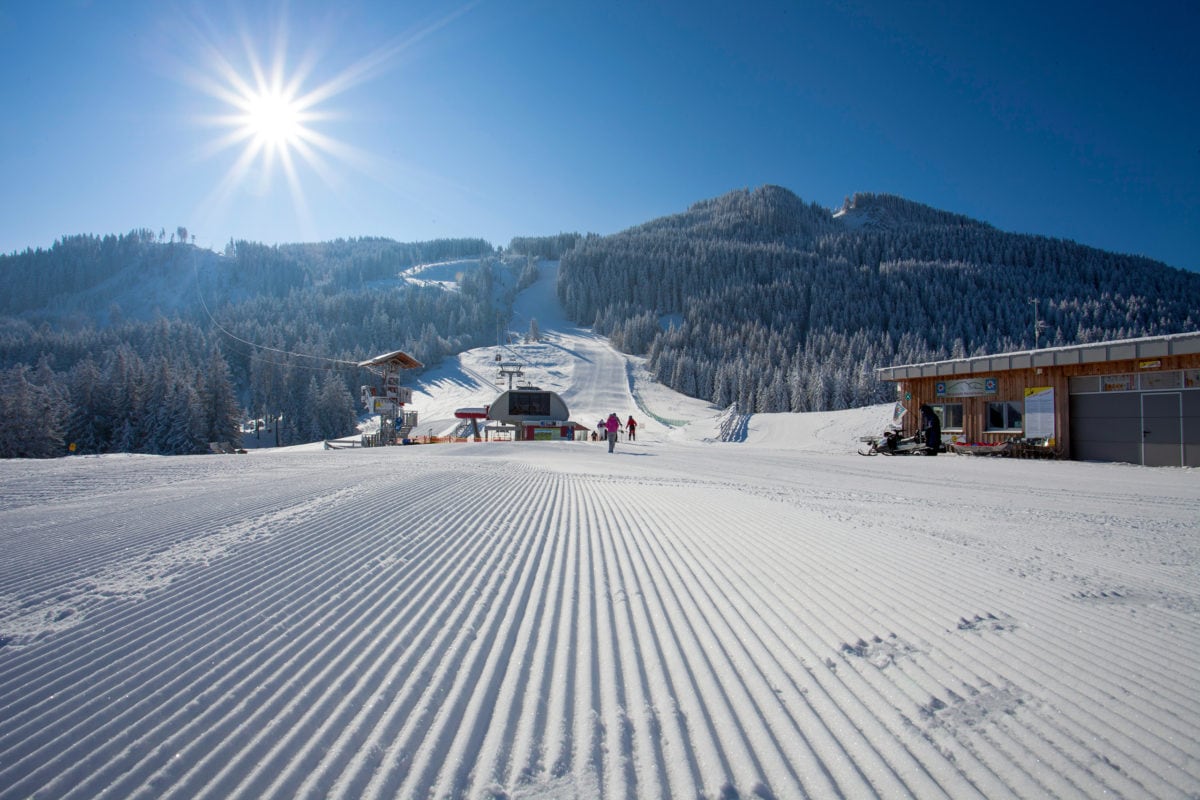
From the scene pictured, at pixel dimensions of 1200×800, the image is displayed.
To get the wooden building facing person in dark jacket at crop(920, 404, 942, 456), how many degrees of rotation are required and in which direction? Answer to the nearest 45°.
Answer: approximately 45° to its right

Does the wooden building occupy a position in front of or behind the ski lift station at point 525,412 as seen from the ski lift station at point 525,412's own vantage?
in front

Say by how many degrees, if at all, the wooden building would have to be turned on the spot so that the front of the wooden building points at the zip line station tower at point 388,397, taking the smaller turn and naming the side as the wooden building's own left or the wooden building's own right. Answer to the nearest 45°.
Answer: approximately 45° to the wooden building's own right

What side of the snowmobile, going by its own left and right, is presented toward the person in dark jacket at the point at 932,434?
back

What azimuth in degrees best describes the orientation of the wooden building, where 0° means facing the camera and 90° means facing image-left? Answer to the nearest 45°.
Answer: approximately 45°

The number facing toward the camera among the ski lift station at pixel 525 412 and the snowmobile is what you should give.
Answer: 1

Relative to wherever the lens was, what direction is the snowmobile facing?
facing to the left of the viewer

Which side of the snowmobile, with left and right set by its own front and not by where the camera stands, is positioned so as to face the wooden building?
back

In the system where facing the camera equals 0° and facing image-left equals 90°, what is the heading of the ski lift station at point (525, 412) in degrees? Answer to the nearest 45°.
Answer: approximately 0°

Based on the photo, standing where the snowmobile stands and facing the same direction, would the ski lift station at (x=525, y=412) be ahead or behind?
ahead
